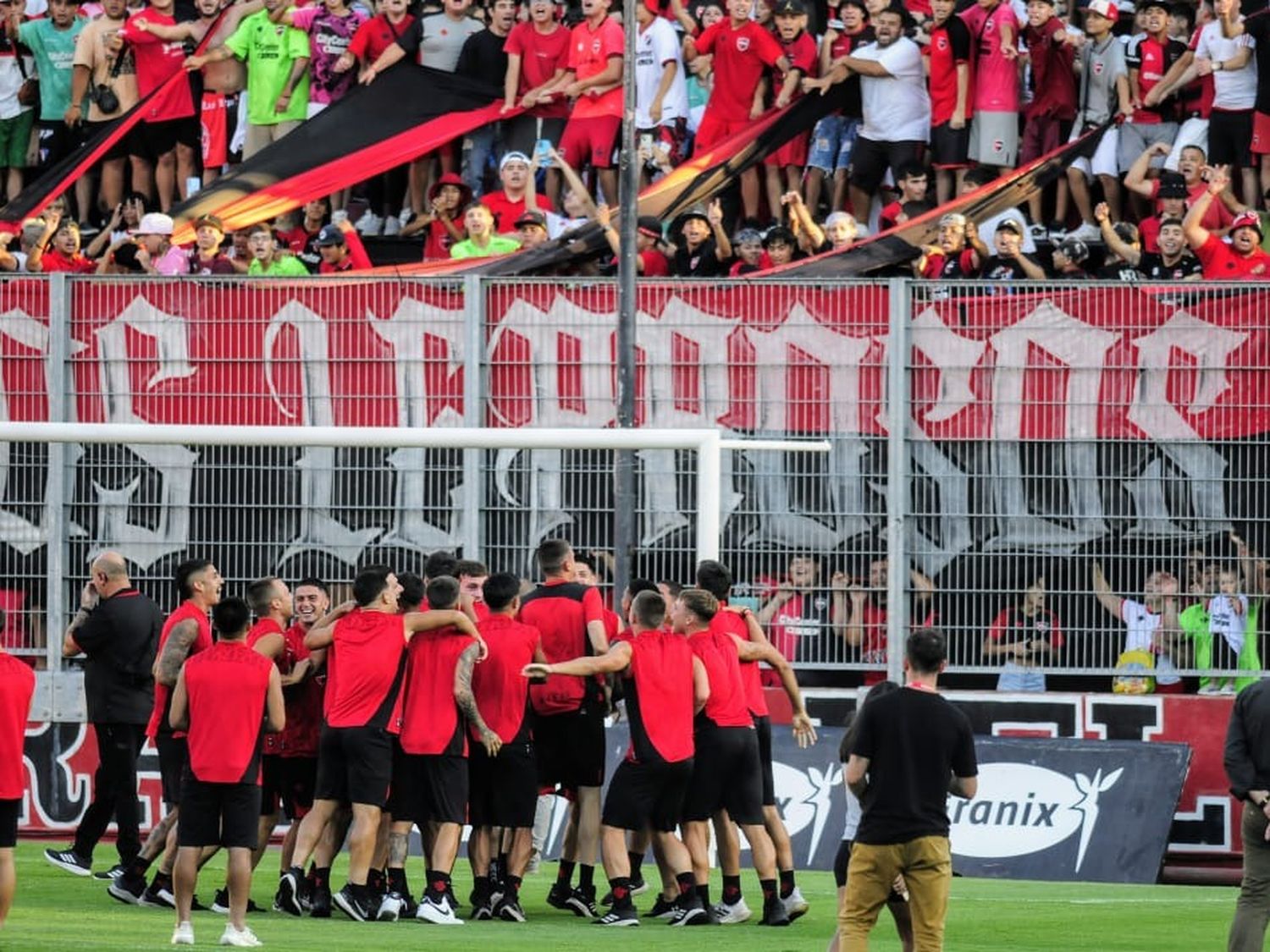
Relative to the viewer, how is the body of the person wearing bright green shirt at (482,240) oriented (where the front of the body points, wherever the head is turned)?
toward the camera

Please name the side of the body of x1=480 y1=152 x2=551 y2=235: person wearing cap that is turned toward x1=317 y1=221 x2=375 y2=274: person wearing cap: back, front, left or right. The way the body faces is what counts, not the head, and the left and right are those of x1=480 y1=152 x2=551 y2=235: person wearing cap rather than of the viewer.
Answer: right

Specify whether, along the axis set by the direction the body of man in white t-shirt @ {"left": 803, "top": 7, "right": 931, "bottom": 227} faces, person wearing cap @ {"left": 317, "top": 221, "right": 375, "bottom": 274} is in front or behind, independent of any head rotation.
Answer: in front

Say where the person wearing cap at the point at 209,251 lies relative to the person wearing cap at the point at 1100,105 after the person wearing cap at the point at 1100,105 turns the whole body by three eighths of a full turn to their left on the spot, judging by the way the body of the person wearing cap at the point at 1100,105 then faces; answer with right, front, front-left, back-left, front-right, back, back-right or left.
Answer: back

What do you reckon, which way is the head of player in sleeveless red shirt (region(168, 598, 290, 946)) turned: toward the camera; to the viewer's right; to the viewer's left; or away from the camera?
away from the camera

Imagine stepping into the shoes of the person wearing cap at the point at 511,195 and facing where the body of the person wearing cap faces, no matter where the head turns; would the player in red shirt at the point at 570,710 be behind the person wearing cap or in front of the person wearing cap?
in front

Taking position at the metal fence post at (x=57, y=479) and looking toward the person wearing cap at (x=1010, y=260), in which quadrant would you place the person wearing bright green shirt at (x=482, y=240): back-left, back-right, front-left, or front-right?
front-left

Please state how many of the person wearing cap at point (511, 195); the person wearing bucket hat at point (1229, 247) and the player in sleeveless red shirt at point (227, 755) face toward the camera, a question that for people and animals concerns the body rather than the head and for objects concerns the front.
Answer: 2

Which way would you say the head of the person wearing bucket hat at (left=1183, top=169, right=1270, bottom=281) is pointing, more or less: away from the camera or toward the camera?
toward the camera

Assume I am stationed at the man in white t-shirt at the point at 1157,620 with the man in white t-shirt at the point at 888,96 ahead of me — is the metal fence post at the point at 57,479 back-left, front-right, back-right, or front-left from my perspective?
front-left

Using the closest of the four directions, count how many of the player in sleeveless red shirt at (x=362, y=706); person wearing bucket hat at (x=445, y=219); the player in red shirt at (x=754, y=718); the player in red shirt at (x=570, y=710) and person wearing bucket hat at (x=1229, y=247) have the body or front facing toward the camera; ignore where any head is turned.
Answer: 2

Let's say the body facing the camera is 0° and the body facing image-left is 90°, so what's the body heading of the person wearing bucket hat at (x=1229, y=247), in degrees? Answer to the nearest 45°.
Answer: approximately 0°

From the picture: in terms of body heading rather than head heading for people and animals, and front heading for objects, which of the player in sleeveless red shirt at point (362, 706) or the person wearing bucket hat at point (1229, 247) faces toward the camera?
the person wearing bucket hat
